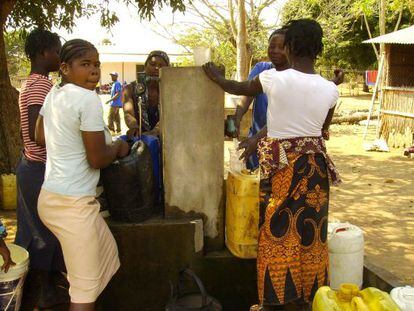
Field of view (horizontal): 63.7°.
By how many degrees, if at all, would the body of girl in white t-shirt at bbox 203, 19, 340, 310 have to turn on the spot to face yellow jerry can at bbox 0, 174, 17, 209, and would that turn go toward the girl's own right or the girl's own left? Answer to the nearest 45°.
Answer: approximately 45° to the girl's own left

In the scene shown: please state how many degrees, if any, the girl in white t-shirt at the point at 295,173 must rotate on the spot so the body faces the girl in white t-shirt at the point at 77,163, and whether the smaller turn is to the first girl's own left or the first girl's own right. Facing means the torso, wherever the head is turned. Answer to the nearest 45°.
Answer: approximately 90° to the first girl's own left

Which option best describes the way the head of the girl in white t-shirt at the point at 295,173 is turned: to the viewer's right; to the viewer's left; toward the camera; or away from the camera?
away from the camera

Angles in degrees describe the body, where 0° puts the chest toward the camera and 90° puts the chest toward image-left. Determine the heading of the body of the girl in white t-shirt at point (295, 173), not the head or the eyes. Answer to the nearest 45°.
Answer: approximately 180°

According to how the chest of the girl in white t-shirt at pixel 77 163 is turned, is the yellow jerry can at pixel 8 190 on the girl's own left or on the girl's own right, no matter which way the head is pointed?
on the girl's own left

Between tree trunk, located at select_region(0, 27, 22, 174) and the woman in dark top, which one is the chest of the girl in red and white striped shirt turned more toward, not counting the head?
the woman in dark top

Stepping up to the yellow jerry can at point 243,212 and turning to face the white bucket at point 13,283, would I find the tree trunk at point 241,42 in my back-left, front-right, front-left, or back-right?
back-right

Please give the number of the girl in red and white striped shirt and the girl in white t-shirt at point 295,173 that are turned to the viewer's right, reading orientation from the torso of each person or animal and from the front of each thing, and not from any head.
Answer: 1

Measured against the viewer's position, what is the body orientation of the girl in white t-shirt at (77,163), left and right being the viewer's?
facing away from the viewer and to the right of the viewer

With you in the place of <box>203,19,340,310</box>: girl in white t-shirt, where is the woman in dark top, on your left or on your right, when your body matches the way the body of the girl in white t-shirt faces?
on your left

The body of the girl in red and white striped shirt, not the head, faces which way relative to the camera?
to the viewer's right

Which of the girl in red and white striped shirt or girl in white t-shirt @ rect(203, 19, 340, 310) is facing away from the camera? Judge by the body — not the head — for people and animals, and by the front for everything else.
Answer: the girl in white t-shirt
